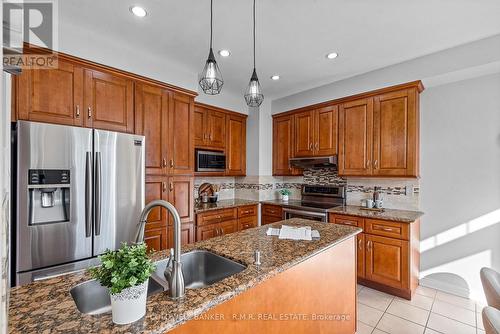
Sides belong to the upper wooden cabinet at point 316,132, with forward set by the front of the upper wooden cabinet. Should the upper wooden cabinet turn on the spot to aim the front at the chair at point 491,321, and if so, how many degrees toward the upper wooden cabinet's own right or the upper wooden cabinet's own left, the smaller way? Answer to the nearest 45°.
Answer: approximately 45° to the upper wooden cabinet's own left

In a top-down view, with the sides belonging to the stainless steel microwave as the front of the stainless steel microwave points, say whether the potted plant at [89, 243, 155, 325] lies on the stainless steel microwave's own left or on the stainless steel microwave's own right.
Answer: on the stainless steel microwave's own right

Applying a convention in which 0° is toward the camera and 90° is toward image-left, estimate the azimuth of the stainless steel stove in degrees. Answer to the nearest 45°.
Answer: approximately 45°

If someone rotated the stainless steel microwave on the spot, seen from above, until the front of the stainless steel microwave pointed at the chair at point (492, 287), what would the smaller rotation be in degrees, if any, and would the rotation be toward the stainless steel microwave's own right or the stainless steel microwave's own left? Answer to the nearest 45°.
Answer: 0° — it already faces it

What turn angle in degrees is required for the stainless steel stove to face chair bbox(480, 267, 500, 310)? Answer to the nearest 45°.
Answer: approximately 45° to its left

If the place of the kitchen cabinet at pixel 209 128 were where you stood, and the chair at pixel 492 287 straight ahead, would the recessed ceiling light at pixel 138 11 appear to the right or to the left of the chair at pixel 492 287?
right

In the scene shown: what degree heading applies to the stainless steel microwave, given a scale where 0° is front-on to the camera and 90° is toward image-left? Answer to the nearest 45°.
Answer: approximately 315°

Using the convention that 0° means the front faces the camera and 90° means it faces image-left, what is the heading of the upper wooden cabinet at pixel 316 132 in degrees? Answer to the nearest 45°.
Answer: approximately 45°

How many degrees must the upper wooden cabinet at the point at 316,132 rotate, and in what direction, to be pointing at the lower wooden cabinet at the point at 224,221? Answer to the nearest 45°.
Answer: approximately 45° to its right

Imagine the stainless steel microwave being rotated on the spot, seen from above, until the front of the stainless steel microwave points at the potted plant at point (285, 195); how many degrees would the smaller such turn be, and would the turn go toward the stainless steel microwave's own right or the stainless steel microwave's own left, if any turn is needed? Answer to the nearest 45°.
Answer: approximately 45° to the stainless steel microwave's own left
